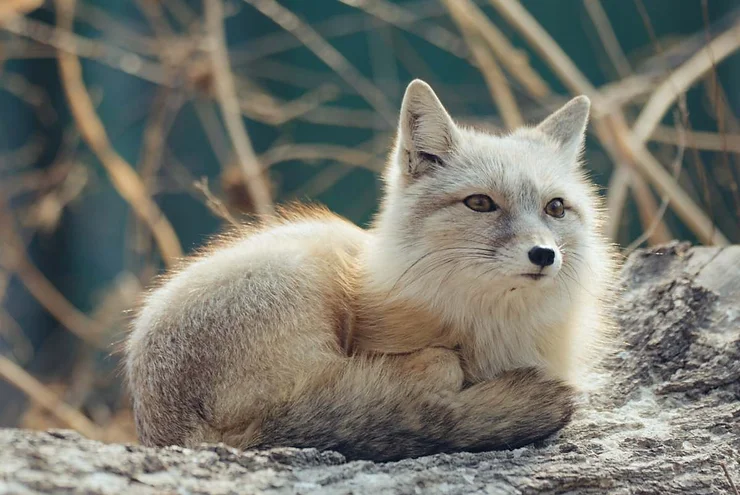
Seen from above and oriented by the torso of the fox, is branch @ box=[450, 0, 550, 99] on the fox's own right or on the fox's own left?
on the fox's own left

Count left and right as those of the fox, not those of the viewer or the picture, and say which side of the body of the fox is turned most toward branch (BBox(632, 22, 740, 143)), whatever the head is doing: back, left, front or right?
left

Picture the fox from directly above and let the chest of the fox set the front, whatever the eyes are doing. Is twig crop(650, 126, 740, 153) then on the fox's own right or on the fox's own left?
on the fox's own left

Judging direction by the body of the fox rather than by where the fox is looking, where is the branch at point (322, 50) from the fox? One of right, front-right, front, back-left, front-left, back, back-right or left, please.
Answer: back-left

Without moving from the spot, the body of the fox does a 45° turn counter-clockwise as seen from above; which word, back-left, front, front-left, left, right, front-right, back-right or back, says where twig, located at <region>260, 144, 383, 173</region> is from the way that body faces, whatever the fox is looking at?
left

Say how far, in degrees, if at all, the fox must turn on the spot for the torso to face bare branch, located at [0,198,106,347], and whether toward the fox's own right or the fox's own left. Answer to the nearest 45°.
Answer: approximately 180°

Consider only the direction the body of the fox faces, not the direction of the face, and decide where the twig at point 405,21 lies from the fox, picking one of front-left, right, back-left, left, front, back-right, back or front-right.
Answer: back-left

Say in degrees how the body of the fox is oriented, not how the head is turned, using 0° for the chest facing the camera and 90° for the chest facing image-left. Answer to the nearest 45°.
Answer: approximately 315°

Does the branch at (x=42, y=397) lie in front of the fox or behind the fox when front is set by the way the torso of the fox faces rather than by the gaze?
behind
